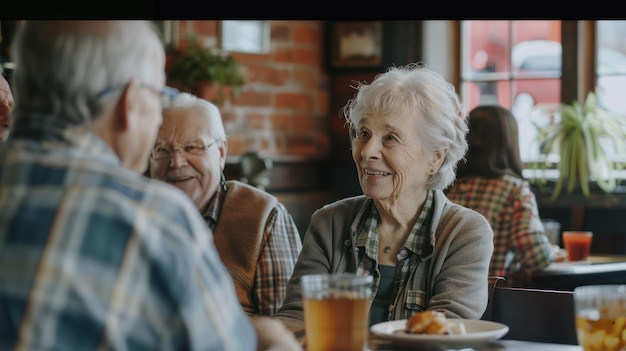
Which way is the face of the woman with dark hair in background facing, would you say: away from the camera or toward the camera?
away from the camera

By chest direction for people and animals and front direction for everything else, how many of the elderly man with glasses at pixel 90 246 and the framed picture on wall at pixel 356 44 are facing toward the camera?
1

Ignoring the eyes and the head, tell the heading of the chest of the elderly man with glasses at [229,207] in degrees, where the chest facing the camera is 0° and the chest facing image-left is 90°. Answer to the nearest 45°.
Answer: approximately 45°

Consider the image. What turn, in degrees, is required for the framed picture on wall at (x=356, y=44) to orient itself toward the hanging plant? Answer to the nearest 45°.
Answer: approximately 45° to its right

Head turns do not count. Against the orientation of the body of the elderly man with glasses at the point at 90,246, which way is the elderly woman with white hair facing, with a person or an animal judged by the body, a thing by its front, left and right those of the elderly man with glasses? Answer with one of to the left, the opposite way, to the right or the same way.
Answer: the opposite way

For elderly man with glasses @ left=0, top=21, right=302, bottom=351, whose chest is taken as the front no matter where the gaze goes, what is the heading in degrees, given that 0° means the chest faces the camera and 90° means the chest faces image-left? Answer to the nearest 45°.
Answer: approximately 225°

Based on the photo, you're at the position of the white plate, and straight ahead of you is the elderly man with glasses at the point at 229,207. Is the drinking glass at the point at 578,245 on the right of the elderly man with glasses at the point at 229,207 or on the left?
right

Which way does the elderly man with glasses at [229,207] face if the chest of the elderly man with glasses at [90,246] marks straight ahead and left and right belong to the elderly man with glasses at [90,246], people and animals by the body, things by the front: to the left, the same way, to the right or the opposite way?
the opposite way

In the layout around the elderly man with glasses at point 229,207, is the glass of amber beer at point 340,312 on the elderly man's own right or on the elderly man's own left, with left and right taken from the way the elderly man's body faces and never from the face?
on the elderly man's own left

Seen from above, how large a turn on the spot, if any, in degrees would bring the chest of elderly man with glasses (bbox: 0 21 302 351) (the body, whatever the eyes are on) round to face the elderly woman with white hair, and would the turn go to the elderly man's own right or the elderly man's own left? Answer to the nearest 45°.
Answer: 0° — they already face them
